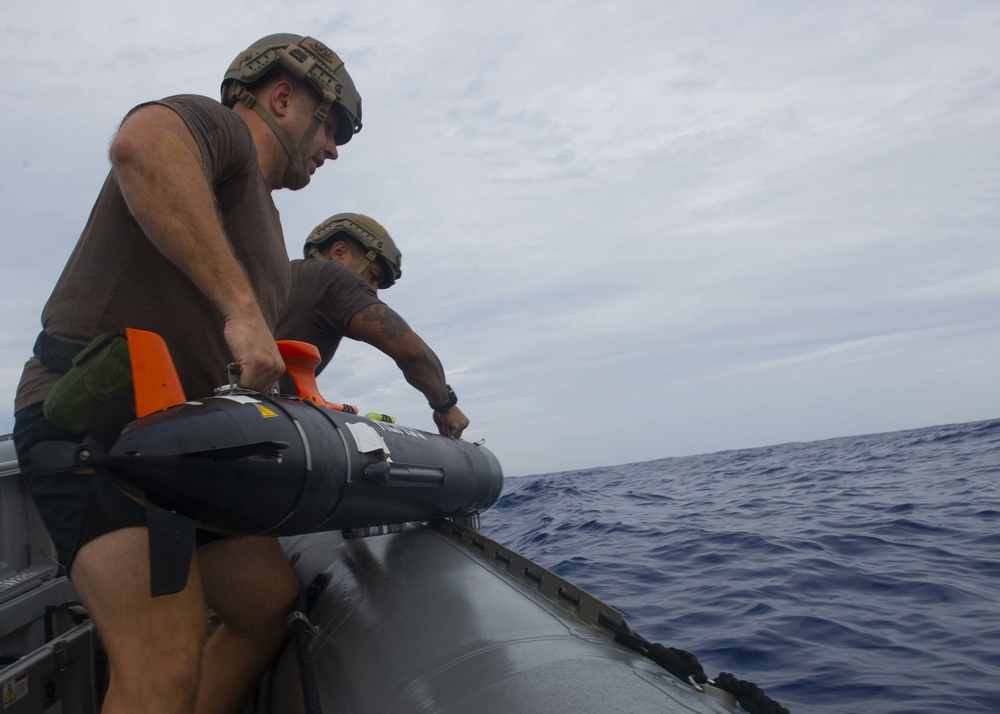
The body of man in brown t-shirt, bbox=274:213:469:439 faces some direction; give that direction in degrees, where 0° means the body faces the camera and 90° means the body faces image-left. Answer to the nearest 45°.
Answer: approximately 270°

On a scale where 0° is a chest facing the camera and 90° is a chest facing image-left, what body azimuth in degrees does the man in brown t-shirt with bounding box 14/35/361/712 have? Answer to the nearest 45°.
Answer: approximately 270°

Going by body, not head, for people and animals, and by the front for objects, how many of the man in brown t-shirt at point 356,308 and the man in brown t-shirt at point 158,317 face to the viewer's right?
2

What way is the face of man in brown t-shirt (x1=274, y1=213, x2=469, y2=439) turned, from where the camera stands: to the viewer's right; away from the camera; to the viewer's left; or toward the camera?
to the viewer's right

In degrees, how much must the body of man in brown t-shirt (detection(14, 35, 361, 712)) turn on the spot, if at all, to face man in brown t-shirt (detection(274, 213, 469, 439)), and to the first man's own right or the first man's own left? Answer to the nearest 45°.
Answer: approximately 45° to the first man's own left

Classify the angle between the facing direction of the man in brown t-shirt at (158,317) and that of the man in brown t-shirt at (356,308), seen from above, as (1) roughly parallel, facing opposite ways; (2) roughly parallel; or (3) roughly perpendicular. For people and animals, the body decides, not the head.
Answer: roughly parallel

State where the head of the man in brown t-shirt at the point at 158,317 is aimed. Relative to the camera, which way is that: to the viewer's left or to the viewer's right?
to the viewer's right
